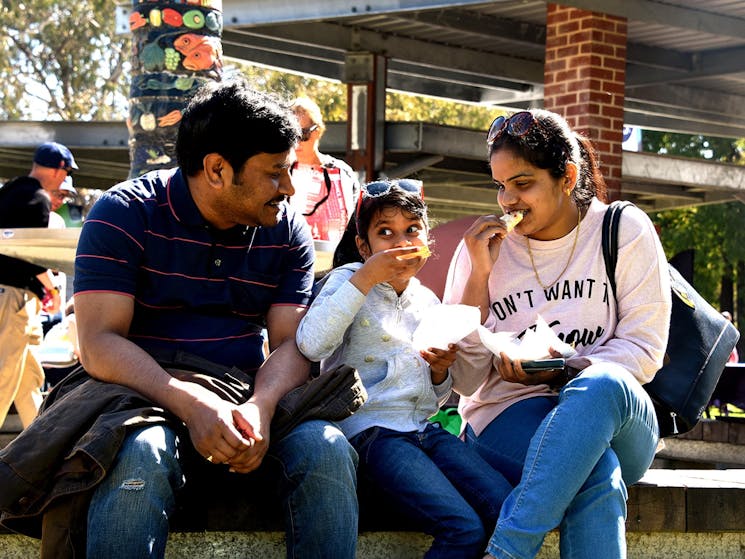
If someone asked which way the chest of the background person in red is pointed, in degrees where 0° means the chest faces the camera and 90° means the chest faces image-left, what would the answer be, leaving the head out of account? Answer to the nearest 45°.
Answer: approximately 45°

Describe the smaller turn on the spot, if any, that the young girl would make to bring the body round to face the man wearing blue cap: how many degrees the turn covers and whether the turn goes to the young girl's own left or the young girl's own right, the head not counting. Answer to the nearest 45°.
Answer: approximately 180°

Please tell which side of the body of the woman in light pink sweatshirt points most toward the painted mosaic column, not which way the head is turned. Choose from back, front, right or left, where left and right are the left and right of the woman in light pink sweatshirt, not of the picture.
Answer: right

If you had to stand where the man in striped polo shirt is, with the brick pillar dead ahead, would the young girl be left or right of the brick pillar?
right

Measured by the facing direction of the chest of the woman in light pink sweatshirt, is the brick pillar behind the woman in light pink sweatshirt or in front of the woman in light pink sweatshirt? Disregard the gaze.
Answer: behind

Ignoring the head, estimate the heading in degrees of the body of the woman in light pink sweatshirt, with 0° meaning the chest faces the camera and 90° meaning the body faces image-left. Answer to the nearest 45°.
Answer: approximately 45°

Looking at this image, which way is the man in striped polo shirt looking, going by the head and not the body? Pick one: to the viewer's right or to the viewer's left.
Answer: to the viewer's right

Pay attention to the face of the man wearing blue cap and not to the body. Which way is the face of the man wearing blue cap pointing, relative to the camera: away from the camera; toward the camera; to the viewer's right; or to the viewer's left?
to the viewer's right

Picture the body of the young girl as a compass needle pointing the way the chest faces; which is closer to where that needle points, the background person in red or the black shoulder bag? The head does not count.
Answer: the black shoulder bag

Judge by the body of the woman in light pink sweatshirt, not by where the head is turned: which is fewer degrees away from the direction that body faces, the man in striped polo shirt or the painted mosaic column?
the man in striped polo shirt

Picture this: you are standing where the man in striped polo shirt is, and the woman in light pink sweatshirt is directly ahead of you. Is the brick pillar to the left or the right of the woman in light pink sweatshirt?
left
